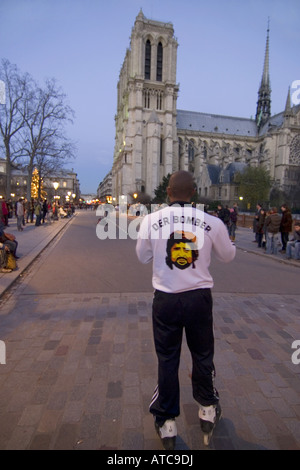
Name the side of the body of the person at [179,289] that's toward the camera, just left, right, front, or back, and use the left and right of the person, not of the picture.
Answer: back

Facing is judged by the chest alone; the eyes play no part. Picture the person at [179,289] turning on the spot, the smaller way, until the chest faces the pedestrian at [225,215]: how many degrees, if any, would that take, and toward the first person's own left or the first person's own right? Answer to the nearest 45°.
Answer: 0° — they already face them

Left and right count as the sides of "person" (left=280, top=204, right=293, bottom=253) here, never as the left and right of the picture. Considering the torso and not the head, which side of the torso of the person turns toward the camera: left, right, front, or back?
left

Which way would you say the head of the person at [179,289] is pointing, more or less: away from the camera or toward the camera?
away from the camera

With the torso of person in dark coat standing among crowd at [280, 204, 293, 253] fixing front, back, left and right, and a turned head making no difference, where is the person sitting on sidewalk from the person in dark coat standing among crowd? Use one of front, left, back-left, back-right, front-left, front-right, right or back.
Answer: front-left

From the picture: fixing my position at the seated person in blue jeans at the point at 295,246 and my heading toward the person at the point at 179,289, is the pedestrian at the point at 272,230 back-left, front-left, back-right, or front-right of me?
back-right

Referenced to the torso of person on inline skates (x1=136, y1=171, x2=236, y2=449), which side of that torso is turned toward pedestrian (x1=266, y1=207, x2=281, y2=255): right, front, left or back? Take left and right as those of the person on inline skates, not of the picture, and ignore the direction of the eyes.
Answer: front
